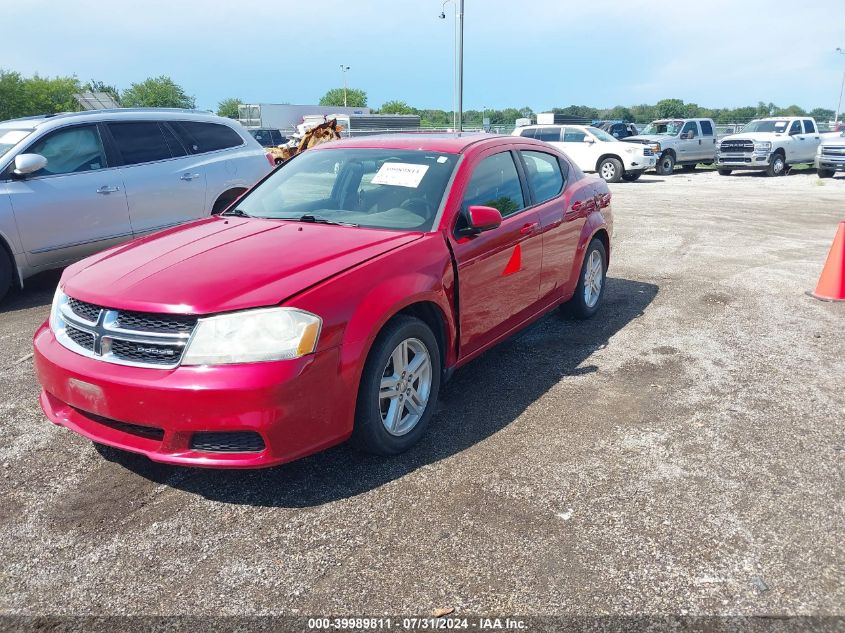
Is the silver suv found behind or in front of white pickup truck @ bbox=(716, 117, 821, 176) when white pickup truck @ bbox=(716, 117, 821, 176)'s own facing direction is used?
in front

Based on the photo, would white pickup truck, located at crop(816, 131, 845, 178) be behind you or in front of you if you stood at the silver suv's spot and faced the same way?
behind

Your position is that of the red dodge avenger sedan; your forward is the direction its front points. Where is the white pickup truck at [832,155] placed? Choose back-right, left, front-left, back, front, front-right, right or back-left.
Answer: back

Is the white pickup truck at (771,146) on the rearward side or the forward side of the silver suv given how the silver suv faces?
on the rearward side

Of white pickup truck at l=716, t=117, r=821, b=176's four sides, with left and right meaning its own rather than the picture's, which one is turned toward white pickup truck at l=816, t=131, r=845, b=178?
left

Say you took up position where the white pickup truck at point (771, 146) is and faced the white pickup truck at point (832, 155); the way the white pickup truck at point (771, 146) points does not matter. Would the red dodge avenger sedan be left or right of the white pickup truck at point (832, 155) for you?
right

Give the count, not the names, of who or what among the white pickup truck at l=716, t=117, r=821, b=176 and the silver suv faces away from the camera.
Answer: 0

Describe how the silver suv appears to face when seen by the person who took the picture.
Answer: facing the viewer and to the left of the viewer

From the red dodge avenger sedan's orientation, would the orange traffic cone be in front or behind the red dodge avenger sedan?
behind

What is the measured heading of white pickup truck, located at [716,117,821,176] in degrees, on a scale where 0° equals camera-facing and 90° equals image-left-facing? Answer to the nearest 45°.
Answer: approximately 45°

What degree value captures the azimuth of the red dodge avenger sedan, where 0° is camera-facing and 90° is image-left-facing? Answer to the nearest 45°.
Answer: approximately 45°

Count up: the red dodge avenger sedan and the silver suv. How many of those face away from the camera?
0

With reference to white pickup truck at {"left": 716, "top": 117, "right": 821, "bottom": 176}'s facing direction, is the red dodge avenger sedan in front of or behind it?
in front

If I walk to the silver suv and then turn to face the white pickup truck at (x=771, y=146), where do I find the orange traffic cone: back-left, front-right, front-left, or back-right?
front-right

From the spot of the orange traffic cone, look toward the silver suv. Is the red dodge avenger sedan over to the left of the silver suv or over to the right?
left

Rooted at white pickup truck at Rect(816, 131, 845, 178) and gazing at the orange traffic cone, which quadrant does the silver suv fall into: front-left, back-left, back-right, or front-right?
front-right

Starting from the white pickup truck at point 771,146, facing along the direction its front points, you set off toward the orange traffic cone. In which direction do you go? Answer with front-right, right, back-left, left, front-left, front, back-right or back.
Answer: front-left
